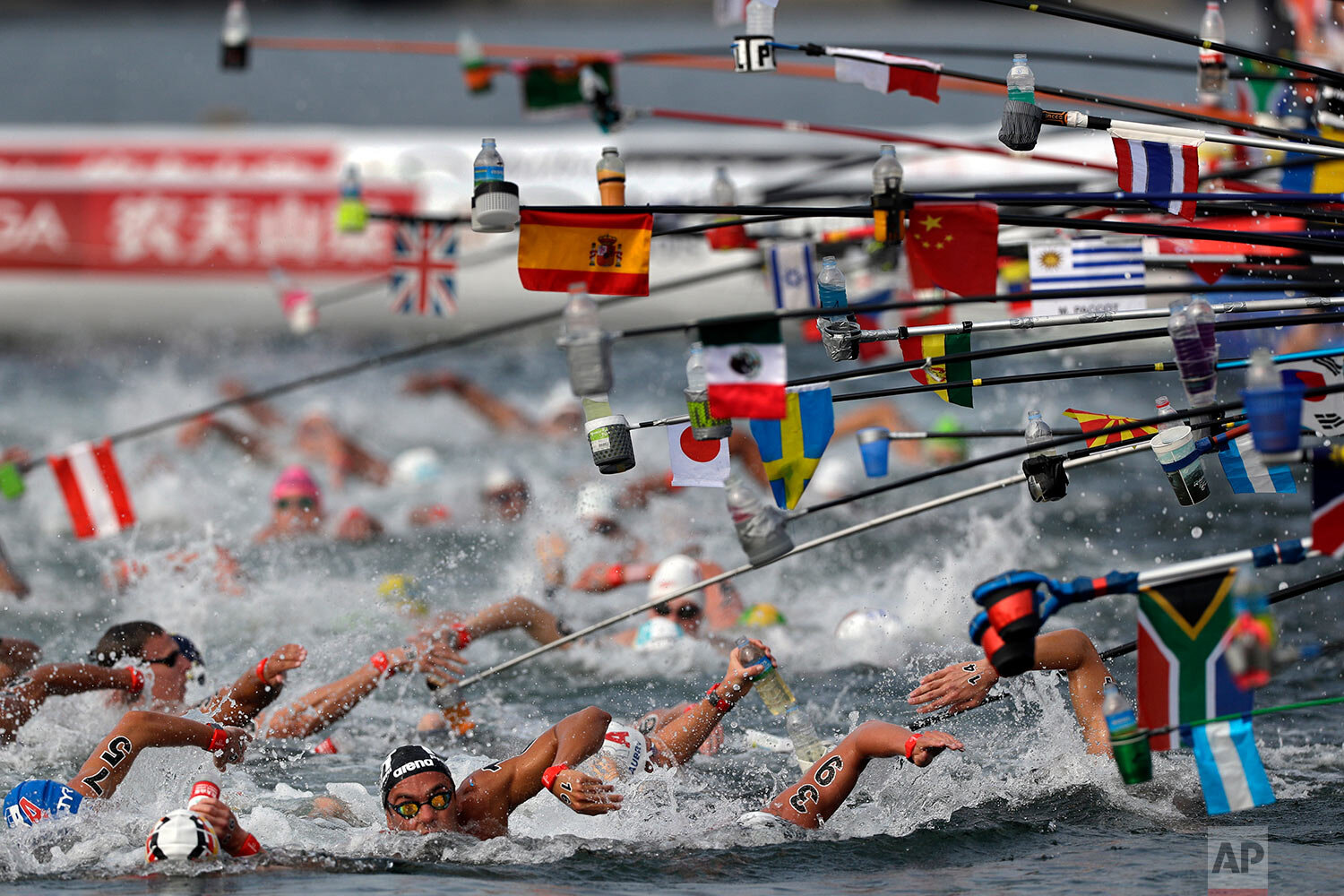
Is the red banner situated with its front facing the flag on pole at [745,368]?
yes

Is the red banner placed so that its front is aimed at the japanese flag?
yes

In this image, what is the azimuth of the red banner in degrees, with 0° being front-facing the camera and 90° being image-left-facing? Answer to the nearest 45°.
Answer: approximately 0°

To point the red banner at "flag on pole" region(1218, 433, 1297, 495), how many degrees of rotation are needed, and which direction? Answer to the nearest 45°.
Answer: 0° — it already faces it

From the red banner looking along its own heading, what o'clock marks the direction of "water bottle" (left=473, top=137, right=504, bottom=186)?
The water bottle is roughly at 12 o'clock from the red banner.
